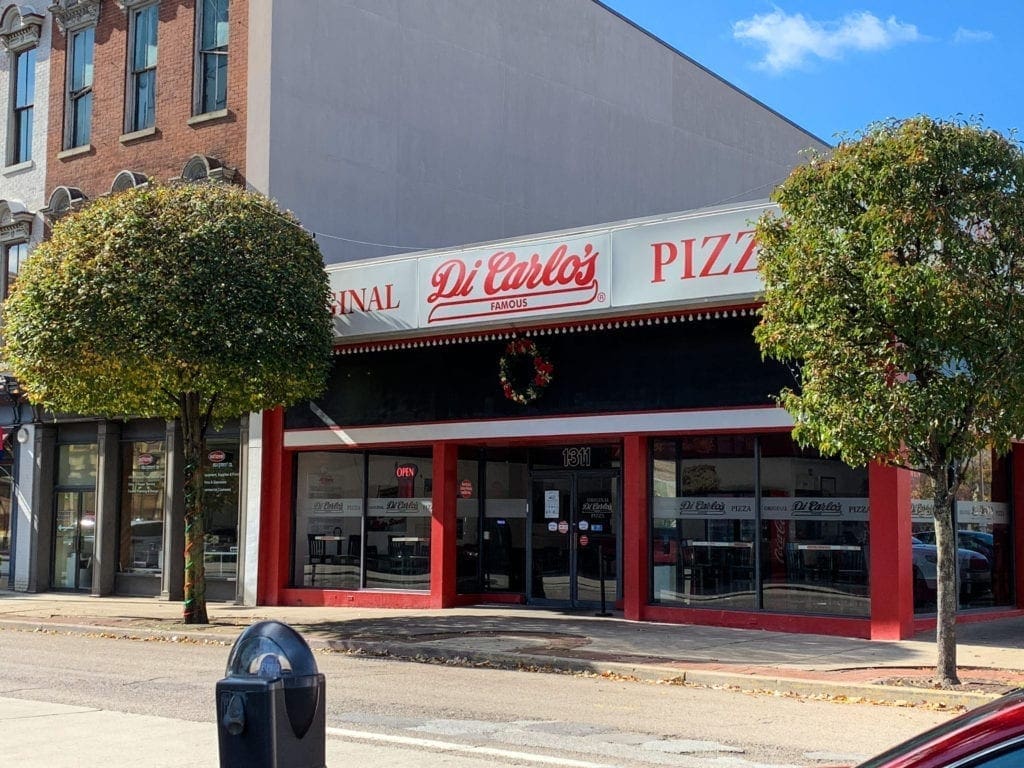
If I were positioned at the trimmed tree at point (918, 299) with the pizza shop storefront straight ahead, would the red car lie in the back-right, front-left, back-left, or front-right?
back-left

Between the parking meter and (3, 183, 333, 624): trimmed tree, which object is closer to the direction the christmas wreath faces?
the parking meter

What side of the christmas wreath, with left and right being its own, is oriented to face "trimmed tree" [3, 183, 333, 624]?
right

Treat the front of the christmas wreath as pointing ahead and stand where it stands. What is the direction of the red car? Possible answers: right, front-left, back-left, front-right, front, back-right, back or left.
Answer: front

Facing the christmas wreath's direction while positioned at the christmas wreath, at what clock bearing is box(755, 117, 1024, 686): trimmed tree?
The trimmed tree is roughly at 11 o'clock from the christmas wreath.

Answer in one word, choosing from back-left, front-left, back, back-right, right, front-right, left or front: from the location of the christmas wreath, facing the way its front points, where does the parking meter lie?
front

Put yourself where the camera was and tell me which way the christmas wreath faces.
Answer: facing the viewer
